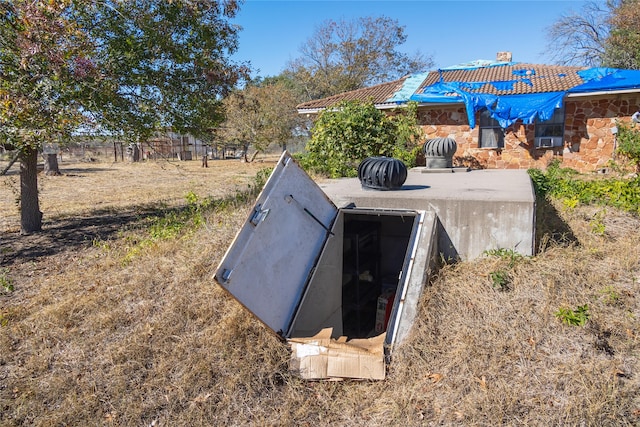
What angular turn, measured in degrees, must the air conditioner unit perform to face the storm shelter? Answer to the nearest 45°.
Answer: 0° — it already faces it

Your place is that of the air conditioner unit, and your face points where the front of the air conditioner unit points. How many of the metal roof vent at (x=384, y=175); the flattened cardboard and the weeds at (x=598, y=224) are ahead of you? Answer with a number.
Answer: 3

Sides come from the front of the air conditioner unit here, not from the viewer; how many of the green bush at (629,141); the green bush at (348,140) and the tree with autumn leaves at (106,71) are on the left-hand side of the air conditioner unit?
1

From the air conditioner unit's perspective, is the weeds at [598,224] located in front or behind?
in front

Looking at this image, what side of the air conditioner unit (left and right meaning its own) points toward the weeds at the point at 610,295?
front
